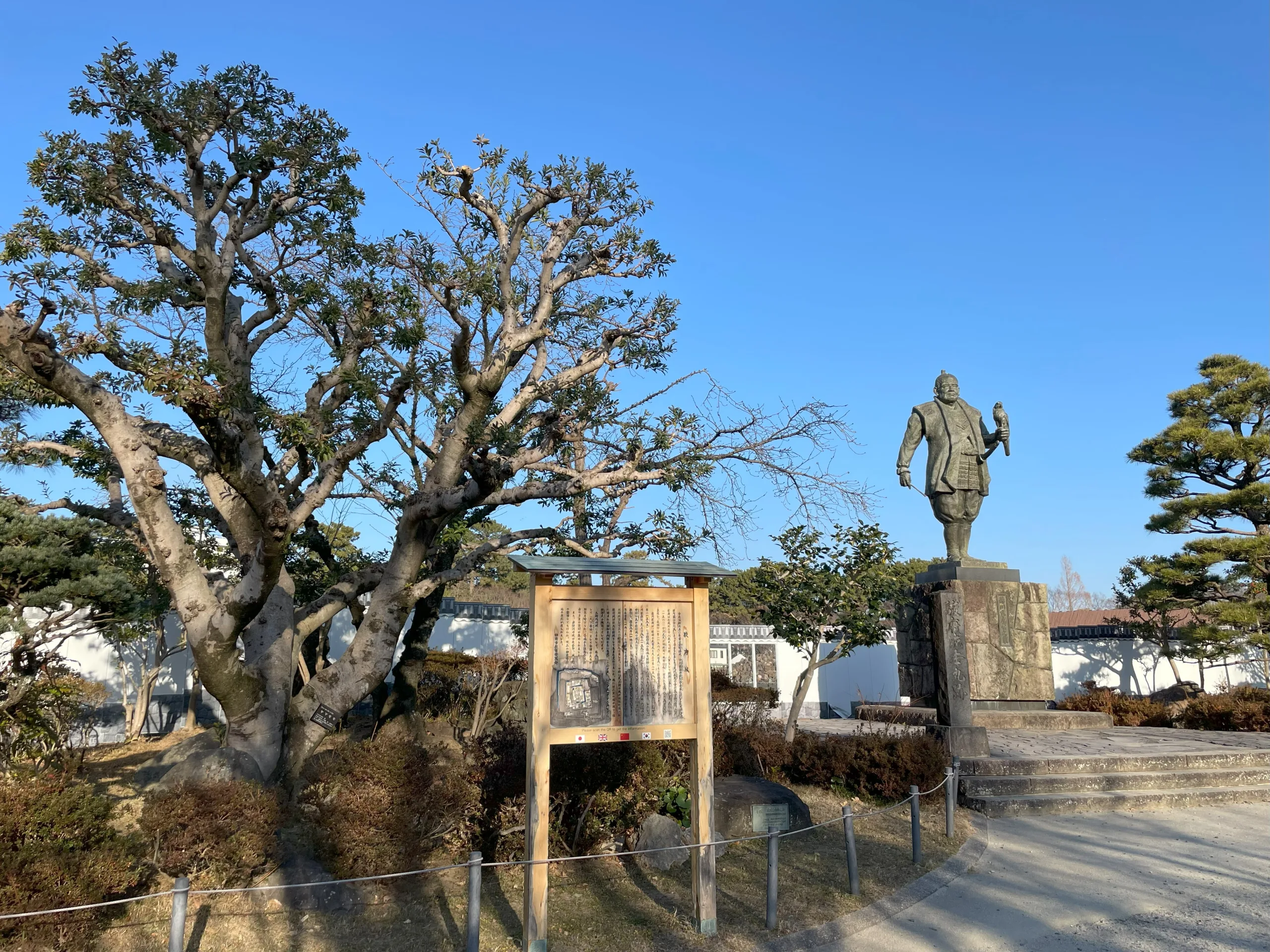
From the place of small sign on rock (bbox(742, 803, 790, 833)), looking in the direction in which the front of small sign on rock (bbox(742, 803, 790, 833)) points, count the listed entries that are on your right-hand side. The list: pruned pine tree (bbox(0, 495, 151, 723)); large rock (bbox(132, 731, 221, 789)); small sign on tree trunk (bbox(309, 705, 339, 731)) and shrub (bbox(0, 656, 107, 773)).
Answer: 4

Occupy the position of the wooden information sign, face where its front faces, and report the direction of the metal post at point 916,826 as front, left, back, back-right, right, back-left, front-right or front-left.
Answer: back-left

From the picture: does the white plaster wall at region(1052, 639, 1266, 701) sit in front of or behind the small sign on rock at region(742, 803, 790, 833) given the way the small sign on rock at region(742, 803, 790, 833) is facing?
behind

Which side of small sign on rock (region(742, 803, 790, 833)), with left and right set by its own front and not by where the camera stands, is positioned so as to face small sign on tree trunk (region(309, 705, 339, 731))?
right

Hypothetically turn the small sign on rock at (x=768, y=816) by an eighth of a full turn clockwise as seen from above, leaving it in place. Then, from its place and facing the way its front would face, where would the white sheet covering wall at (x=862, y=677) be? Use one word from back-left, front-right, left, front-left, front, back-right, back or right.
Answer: back-right

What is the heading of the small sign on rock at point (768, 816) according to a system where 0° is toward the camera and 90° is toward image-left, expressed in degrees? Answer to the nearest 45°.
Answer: approximately 0°

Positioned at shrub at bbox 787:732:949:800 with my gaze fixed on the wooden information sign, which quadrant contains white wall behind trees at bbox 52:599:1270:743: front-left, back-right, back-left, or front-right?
back-right

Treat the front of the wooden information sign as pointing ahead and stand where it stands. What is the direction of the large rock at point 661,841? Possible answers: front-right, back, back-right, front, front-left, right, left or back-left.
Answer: back

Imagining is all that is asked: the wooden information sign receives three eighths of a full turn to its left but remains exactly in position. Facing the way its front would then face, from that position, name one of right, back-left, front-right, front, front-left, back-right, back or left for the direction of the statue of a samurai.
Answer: front

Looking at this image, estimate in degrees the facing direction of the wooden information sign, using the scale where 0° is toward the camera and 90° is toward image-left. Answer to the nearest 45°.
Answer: approximately 0°

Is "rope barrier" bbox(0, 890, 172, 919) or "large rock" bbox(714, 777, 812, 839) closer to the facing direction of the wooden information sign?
the rope barrier

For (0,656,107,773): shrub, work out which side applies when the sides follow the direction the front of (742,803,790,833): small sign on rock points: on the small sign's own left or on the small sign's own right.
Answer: on the small sign's own right

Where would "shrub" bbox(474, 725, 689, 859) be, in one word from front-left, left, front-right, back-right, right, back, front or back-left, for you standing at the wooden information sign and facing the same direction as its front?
back

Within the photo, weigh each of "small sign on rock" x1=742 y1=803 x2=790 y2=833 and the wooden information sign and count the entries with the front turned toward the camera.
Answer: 2

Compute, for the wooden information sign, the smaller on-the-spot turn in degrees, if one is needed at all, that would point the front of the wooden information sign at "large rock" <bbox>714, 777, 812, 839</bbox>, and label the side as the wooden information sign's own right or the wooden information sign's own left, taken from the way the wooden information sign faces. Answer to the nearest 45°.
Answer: approximately 135° to the wooden information sign's own left

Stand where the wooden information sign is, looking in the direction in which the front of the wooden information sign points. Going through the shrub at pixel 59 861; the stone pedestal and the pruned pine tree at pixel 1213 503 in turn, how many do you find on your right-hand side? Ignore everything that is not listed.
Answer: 1

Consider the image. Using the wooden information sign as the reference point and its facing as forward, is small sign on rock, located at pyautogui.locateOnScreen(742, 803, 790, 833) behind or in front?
behind
